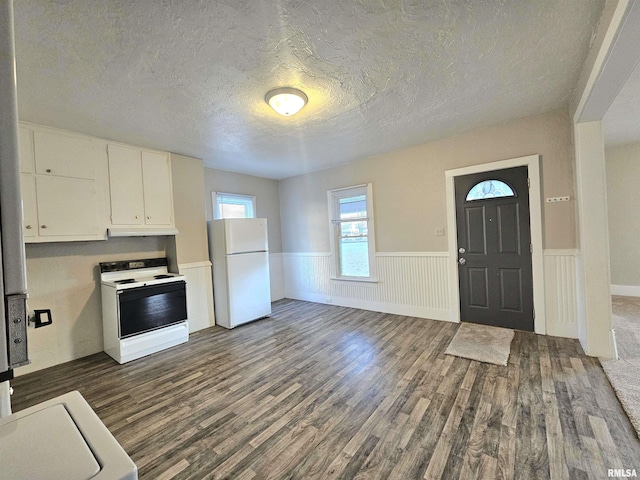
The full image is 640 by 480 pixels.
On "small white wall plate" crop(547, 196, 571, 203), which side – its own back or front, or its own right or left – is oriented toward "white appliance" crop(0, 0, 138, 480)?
front

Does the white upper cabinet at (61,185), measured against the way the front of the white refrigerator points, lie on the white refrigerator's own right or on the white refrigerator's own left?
on the white refrigerator's own right

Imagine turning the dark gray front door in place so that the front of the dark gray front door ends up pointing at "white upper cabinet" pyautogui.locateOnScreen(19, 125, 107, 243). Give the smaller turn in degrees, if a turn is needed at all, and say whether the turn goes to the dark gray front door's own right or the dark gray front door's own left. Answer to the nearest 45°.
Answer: approximately 45° to the dark gray front door's own right

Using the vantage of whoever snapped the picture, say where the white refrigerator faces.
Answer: facing the viewer and to the right of the viewer

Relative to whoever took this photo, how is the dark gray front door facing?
facing the viewer

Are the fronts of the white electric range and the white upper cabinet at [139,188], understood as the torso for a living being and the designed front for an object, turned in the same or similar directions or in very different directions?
same or similar directions

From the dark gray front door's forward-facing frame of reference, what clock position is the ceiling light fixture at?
The ceiling light fixture is roughly at 1 o'clock from the dark gray front door.

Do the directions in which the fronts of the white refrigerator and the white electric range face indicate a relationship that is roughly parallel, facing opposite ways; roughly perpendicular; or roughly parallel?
roughly parallel

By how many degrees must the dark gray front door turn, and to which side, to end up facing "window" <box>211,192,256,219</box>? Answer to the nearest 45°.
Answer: approximately 90° to its right

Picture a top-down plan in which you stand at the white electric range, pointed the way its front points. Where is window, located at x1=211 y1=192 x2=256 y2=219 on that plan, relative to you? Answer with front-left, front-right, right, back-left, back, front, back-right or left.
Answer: left

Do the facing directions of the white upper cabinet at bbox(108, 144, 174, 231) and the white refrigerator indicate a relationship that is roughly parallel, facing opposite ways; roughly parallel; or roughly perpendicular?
roughly parallel

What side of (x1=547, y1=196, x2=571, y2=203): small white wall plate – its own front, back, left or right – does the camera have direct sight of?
front
